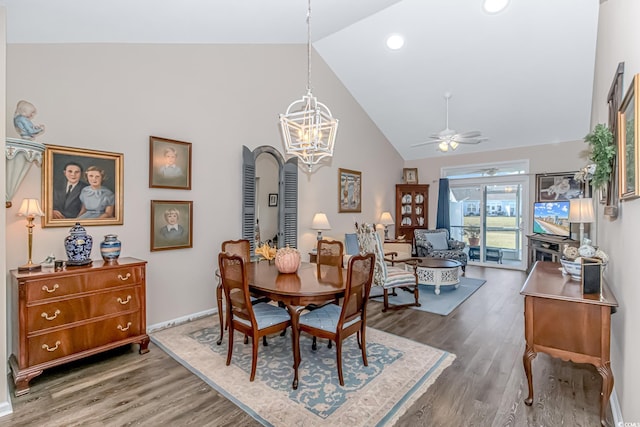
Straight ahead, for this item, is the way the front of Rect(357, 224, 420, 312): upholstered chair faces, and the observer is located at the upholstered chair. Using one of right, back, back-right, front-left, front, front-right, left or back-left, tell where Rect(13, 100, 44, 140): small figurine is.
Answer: back

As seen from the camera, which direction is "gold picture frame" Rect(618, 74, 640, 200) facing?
to the viewer's left

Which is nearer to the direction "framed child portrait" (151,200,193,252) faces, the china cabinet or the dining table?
the dining table

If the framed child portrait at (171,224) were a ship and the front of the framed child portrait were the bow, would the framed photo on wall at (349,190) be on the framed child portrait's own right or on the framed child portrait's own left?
on the framed child portrait's own left

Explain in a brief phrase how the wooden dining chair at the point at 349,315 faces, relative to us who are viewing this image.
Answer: facing away from the viewer and to the left of the viewer

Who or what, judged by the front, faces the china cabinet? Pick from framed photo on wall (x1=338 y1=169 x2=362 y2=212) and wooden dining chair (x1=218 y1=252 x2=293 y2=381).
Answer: the wooden dining chair

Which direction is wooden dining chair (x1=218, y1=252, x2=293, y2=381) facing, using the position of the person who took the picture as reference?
facing away from the viewer and to the right of the viewer

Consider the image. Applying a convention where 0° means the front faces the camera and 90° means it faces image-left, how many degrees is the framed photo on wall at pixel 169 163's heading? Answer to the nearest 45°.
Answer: approximately 315°

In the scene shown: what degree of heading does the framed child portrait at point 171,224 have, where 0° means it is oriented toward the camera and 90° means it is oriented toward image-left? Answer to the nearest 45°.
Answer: approximately 315°

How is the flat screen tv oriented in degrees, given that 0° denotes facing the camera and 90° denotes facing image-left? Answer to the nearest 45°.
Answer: approximately 45°

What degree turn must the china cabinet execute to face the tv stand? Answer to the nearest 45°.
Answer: approximately 45° to its left
